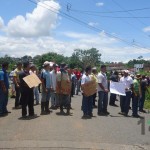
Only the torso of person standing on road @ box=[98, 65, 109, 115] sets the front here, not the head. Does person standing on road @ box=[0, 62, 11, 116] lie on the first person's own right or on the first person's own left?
on the first person's own right

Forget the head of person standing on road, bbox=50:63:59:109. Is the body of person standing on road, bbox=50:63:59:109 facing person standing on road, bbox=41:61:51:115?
no

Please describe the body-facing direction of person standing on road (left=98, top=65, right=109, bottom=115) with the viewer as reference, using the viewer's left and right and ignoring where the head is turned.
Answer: facing the viewer and to the right of the viewer

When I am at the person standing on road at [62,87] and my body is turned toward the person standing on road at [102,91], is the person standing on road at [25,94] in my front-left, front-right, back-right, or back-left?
back-right

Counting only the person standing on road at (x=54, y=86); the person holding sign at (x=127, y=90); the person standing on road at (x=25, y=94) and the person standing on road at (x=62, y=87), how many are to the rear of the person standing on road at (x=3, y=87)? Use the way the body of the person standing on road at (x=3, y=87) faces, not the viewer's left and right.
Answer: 0

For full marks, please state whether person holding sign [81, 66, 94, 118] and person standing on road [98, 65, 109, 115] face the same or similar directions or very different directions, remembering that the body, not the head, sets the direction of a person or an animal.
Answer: same or similar directions

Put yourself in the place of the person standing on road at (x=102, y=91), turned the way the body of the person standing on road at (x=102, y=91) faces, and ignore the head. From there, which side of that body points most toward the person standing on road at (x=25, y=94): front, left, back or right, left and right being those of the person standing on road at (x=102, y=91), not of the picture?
right

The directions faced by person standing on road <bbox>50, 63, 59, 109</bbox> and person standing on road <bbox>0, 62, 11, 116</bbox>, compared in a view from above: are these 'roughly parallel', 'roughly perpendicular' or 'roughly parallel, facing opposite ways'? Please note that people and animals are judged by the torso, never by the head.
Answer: roughly parallel

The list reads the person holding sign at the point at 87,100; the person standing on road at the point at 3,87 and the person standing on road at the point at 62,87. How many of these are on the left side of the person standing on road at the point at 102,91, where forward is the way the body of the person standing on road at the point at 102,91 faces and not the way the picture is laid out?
0
